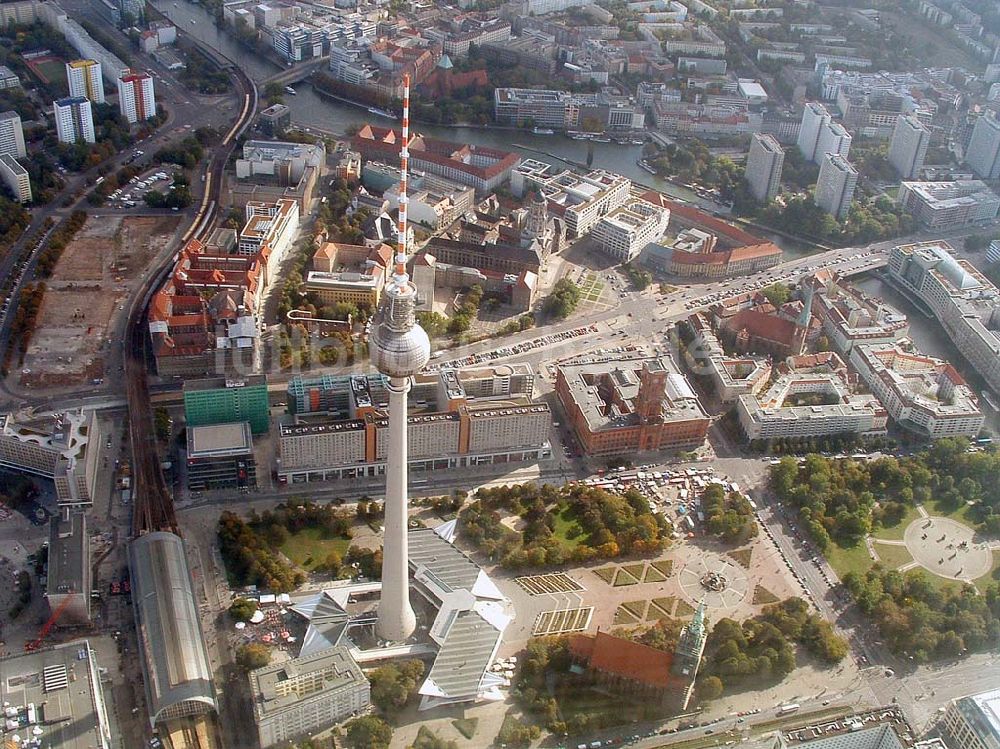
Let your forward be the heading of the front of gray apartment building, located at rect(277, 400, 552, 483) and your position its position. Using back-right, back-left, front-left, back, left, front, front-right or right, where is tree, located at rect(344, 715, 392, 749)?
front

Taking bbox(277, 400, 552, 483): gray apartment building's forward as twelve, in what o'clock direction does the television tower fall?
The television tower is roughly at 12 o'clock from the gray apartment building.

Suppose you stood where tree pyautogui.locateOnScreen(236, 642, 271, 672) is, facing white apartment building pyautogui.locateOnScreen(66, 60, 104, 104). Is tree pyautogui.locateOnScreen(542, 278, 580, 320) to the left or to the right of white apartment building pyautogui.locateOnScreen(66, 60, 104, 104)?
right

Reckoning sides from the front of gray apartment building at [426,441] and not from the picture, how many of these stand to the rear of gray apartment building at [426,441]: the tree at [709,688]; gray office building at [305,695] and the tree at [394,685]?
0

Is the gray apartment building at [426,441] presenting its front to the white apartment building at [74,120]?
no

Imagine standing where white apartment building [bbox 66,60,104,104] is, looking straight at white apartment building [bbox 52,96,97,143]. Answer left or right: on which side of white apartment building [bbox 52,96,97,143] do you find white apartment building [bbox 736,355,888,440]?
left

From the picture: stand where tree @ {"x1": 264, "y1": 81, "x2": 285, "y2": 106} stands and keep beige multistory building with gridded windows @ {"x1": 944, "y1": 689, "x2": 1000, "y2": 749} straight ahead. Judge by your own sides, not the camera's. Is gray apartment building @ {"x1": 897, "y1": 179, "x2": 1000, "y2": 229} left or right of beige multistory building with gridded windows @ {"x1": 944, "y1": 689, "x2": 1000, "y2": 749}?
left

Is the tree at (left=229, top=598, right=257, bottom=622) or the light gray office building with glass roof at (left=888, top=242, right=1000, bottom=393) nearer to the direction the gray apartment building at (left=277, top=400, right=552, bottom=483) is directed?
the tree

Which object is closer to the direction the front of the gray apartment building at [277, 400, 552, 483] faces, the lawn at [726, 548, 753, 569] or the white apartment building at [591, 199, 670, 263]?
the lawn

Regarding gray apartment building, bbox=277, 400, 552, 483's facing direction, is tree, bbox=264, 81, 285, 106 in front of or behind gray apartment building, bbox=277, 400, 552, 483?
behind

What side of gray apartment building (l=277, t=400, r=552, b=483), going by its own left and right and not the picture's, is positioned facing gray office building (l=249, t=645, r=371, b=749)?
front

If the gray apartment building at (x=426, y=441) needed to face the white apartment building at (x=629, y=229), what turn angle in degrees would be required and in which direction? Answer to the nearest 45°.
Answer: approximately 135° to its left

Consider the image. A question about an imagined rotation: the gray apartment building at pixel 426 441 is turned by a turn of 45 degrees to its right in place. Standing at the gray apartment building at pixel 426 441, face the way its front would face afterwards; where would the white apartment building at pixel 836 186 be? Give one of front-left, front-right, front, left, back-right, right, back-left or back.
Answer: back

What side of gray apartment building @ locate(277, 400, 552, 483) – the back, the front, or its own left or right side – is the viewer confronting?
front

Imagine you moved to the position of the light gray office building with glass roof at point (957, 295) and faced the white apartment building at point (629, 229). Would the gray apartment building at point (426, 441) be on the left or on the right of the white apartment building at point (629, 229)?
left

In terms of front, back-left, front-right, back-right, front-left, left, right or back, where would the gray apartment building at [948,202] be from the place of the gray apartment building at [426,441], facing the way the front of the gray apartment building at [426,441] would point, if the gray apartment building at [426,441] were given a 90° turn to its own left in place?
front-left

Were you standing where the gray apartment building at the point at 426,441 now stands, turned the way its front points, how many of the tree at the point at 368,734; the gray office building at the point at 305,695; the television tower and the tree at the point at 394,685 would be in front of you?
4

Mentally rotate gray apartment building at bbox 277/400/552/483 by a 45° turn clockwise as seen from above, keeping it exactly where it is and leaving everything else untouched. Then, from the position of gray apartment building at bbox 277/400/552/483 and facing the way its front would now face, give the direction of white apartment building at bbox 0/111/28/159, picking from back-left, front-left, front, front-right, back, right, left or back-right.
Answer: right

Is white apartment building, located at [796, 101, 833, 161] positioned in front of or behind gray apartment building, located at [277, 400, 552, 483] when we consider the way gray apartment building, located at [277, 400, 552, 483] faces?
behind
